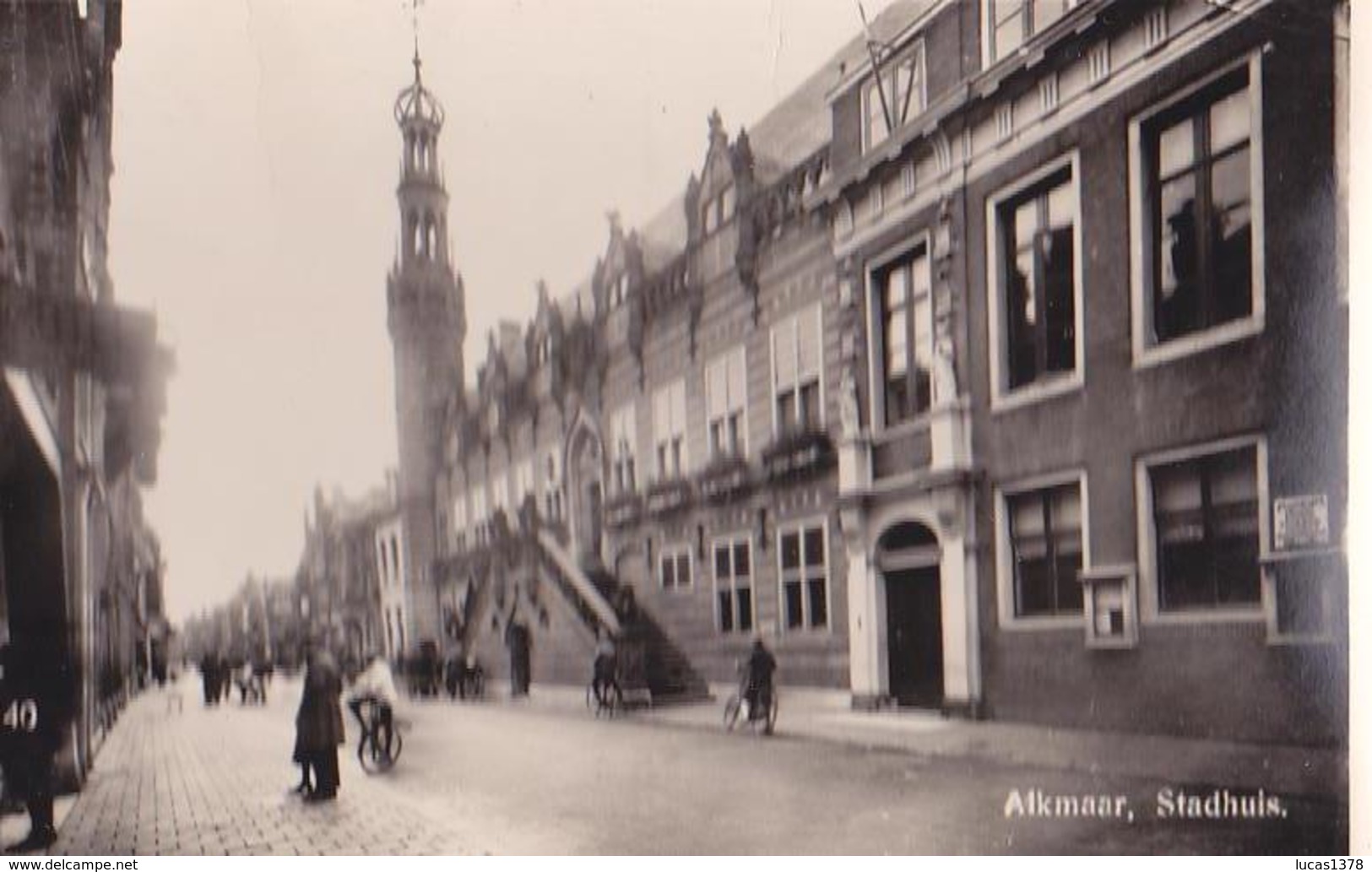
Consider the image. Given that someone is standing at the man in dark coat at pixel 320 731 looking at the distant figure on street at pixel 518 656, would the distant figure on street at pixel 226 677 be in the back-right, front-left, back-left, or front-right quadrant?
front-left

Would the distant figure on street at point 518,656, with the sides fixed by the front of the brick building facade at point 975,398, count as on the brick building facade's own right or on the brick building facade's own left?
on the brick building facade's own right

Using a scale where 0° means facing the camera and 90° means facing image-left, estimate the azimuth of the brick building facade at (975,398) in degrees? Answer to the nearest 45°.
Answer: approximately 45°
